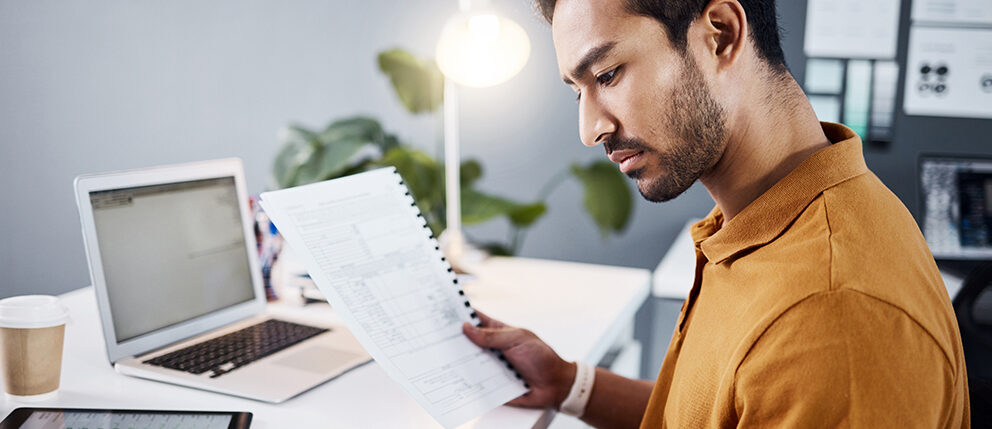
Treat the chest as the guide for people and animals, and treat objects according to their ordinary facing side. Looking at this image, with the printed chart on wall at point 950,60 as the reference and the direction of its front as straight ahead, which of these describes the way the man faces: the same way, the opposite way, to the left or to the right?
to the right

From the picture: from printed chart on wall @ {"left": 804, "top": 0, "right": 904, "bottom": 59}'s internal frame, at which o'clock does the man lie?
The man is roughly at 12 o'clock from the printed chart on wall.

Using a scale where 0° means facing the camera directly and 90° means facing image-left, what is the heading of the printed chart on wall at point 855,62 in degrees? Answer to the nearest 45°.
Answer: approximately 0°

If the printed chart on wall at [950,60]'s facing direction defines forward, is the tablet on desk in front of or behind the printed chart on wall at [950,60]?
in front

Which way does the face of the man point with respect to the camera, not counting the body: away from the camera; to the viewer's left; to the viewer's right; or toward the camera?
to the viewer's left

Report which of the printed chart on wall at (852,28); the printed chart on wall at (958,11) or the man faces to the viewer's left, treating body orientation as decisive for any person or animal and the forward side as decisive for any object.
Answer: the man

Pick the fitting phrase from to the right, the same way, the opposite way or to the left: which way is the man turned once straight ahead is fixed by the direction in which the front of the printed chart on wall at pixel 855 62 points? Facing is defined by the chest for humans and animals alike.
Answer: to the right

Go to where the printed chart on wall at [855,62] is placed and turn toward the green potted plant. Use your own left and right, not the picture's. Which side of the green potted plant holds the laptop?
left

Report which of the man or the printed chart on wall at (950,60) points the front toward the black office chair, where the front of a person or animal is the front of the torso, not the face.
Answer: the printed chart on wall

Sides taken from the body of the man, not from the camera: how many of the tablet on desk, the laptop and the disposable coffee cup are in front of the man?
3

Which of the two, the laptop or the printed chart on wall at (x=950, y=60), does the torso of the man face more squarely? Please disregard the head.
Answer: the laptop
